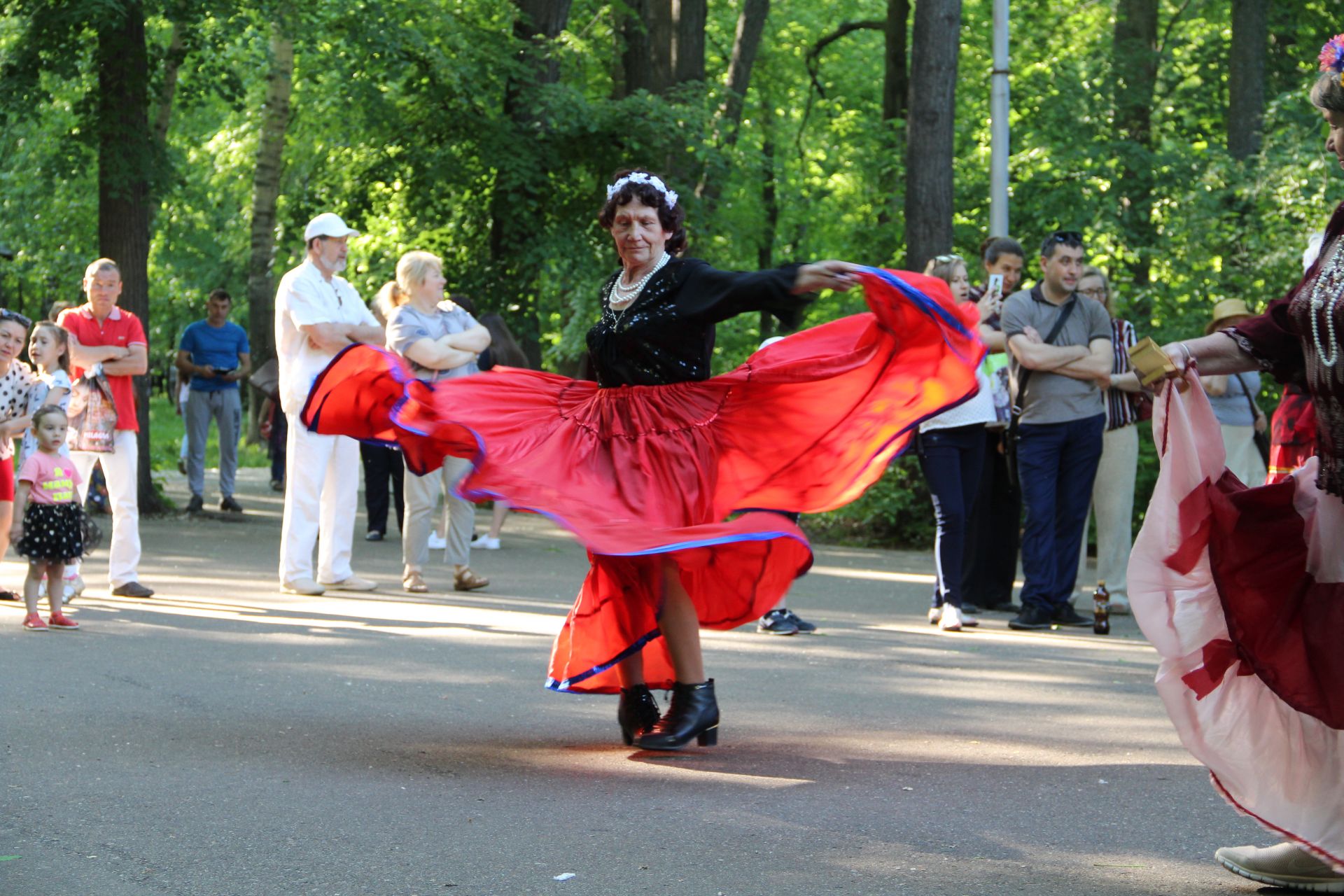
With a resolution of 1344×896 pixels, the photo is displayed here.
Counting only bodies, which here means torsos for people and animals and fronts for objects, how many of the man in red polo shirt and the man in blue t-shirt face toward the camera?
2

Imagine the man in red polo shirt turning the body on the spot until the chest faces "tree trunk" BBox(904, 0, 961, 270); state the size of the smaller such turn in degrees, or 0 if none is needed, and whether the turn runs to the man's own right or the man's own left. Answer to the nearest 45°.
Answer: approximately 135° to the man's own left

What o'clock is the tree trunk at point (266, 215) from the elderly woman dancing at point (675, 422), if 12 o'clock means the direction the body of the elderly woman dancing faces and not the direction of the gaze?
The tree trunk is roughly at 4 o'clock from the elderly woman dancing.

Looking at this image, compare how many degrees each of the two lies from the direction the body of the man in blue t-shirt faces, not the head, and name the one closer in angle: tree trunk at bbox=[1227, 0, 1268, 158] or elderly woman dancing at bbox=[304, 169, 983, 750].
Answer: the elderly woman dancing

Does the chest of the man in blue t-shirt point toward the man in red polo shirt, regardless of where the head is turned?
yes

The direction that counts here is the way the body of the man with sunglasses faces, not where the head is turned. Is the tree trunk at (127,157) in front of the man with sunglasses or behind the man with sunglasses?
behind

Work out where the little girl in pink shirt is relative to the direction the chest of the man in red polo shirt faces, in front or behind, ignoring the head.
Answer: in front

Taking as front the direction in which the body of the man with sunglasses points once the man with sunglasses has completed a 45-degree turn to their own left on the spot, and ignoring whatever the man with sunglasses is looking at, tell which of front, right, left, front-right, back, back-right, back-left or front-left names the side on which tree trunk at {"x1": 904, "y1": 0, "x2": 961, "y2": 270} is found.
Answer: left

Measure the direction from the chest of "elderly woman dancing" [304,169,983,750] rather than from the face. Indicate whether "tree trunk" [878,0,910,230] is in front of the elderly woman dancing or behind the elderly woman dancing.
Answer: behind

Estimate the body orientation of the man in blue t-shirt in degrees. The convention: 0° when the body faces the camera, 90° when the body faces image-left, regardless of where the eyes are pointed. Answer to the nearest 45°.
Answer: approximately 0°

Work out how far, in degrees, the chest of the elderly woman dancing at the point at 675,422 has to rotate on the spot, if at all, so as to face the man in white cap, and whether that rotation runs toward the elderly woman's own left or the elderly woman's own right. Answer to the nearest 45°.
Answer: approximately 90° to the elderly woman's own right

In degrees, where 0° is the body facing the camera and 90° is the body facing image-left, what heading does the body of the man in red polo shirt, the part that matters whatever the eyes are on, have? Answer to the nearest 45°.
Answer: approximately 0°
